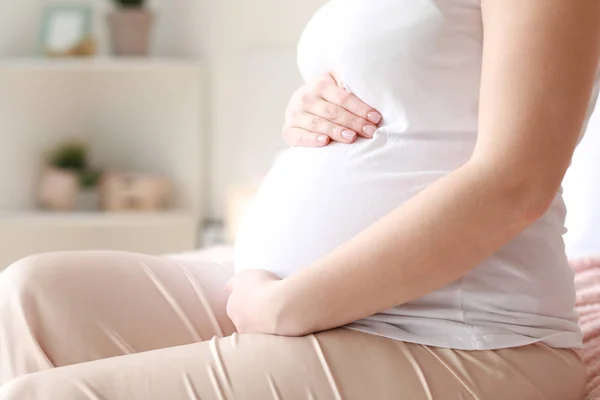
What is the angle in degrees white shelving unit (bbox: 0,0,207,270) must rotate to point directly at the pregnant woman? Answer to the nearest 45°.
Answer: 0° — it already faces them

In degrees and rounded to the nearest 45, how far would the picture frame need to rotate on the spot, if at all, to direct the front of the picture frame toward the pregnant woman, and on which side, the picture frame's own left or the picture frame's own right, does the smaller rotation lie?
0° — it already faces them

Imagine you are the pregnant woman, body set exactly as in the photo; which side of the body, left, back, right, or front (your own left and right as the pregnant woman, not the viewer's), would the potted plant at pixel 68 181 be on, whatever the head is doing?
right

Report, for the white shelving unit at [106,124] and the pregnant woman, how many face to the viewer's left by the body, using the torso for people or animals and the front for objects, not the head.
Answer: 1

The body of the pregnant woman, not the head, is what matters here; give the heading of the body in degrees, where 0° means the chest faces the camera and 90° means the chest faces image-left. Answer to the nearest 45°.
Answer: approximately 90°

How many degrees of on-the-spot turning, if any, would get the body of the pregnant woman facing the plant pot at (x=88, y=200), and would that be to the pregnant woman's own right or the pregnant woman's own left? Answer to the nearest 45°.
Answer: approximately 90° to the pregnant woman's own right

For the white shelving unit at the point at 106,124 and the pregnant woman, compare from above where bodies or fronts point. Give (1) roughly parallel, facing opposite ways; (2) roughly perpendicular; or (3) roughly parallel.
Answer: roughly perpendicular

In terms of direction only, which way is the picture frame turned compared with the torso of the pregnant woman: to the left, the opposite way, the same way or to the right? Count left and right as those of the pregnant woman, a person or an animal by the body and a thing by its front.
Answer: to the left

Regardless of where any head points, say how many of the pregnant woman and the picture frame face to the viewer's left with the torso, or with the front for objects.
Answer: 1
